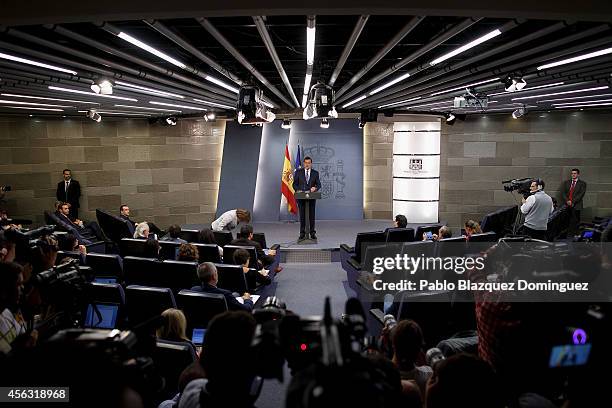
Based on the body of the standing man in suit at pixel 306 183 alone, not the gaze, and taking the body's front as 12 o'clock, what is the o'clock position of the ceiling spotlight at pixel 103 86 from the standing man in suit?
The ceiling spotlight is roughly at 1 o'clock from the standing man in suit.

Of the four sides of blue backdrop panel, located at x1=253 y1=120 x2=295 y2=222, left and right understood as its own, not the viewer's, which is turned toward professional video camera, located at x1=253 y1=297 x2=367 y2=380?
front

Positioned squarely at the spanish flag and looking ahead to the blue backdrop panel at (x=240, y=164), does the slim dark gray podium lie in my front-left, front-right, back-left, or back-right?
back-left

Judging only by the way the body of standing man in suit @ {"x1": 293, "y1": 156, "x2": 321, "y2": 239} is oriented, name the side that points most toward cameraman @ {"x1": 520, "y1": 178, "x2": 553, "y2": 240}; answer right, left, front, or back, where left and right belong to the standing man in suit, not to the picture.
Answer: left

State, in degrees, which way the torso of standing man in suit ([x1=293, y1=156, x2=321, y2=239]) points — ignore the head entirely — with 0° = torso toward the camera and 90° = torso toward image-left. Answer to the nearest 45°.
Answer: approximately 0°

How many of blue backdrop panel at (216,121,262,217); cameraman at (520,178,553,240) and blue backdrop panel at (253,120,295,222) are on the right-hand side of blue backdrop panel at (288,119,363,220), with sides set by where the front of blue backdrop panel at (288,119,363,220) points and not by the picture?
2
